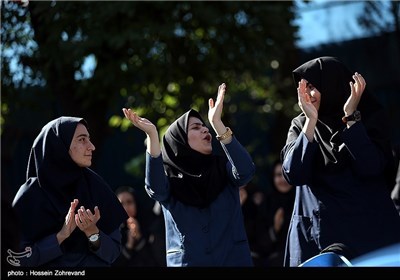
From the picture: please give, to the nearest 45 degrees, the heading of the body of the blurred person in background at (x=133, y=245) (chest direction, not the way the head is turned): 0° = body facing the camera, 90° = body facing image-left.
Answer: approximately 0°
